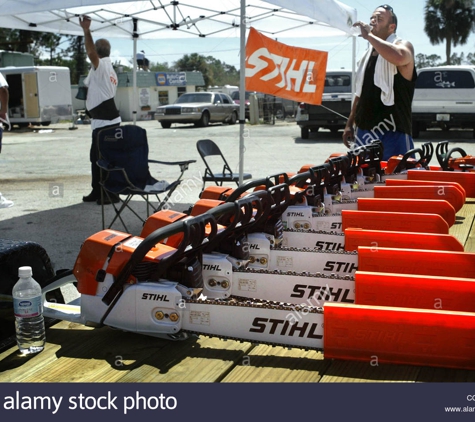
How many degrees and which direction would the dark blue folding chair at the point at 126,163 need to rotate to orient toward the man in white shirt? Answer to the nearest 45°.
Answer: approximately 135° to its left

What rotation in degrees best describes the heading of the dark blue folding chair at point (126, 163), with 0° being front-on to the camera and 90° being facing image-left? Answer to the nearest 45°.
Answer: approximately 315°

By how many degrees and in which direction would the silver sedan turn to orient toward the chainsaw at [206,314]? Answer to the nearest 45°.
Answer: approximately 45° to its left

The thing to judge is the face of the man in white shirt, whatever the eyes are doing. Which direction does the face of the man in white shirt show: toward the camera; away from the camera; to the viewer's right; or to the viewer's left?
away from the camera

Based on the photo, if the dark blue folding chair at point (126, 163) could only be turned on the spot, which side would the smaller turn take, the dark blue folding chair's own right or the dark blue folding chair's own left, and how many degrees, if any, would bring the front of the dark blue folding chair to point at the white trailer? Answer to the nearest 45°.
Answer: approximately 135° to the dark blue folding chair's own left
